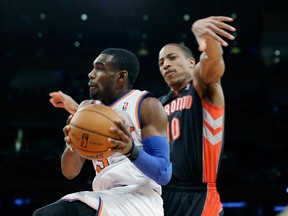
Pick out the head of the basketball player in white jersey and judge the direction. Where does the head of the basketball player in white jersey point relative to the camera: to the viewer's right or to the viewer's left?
to the viewer's left

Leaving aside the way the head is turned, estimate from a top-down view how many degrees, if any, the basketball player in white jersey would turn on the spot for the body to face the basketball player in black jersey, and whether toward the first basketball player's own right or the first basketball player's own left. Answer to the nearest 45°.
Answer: approximately 180°

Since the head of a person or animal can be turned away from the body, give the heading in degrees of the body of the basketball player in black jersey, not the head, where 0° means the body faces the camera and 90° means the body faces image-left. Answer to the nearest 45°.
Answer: approximately 45°

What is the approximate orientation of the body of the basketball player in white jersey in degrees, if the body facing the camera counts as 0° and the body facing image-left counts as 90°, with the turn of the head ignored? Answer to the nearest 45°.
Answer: approximately 45°

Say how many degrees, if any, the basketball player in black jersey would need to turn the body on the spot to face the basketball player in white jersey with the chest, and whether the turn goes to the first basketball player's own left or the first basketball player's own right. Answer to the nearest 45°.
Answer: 0° — they already face them
